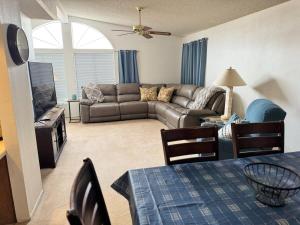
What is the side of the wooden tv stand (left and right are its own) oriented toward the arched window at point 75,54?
left

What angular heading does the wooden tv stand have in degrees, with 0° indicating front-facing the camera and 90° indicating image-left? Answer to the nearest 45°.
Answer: approximately 270°

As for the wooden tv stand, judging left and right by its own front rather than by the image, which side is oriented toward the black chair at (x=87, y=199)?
right

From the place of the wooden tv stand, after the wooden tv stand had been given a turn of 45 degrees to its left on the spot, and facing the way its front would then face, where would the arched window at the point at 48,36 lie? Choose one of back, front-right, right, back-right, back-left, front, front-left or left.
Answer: front-left

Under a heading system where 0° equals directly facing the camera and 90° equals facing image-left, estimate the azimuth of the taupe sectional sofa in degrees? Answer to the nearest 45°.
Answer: approximately 45°

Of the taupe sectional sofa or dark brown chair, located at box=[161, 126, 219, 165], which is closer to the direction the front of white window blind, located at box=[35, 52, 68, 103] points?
the dark brown chair

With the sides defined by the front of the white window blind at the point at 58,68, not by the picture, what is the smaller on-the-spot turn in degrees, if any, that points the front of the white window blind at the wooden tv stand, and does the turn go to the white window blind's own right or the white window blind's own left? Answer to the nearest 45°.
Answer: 0° — it already faces it

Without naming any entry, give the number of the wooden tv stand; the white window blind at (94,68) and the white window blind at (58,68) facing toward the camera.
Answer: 2

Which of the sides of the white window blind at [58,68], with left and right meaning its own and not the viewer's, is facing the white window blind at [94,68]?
left

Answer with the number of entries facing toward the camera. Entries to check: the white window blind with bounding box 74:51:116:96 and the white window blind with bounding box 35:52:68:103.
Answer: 2

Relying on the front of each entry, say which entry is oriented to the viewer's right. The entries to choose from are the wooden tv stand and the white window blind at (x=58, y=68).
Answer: the wooden tv stand

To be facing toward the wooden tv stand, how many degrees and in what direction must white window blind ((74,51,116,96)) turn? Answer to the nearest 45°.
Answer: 0° — it already faces it
